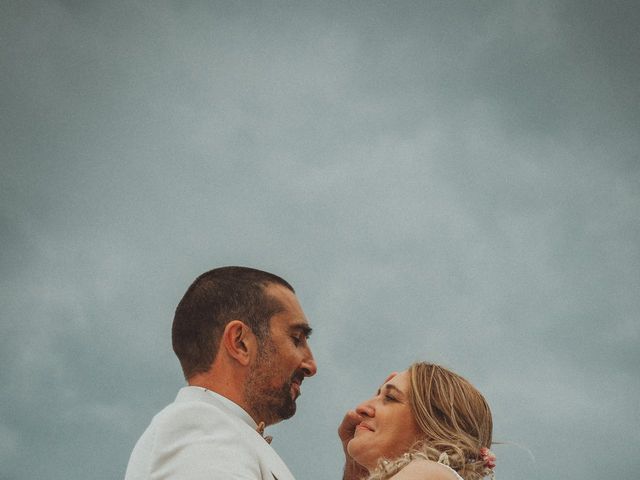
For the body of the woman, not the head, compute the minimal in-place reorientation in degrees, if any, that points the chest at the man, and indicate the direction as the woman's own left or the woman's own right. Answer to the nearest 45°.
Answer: approximately 45° to the woman's own left

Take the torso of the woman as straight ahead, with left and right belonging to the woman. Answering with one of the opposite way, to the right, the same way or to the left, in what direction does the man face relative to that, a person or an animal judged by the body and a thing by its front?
the opposite way

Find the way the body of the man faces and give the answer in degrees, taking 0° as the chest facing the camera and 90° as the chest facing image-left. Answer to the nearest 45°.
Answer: approximately 270°

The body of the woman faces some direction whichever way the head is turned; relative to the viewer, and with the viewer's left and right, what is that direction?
facing to the left of the viewer

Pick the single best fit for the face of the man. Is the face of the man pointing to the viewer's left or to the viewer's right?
to the viewer's right

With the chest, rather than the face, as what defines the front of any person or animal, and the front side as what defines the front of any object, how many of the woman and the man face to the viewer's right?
1

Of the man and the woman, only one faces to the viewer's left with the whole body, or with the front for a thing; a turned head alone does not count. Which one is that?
the woman
